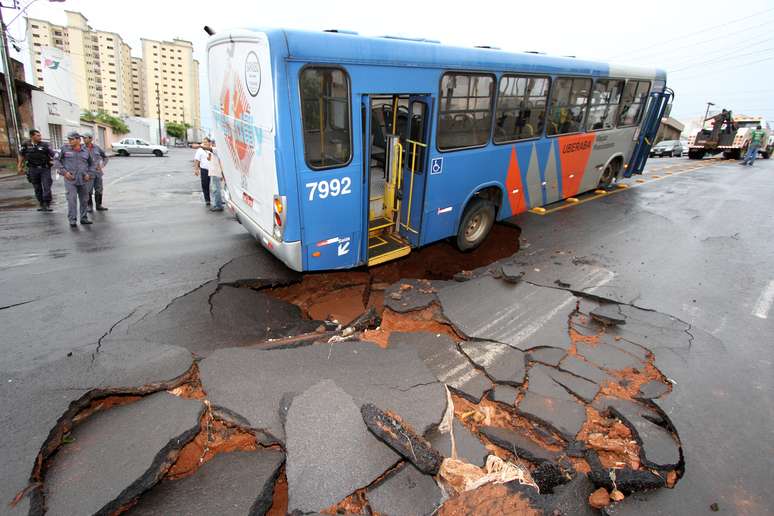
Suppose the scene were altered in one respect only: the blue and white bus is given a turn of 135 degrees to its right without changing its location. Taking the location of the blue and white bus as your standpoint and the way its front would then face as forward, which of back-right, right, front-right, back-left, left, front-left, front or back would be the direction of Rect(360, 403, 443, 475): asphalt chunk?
front

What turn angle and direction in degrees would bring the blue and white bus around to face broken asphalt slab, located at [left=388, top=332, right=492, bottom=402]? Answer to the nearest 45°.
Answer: approximately 90° to its right

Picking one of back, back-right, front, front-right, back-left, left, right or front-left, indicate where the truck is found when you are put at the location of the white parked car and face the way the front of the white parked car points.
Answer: front-right

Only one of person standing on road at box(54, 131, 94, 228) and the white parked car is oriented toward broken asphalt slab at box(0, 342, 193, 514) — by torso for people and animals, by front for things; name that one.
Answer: the person standing on road

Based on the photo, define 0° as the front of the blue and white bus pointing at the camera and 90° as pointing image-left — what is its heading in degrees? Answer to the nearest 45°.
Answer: approximately 225°

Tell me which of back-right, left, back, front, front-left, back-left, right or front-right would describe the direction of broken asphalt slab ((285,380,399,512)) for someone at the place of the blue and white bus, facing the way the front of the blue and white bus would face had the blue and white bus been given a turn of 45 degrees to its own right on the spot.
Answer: right

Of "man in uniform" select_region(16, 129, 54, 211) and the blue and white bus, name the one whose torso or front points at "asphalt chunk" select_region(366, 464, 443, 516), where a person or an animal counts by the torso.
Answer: the man in uniform

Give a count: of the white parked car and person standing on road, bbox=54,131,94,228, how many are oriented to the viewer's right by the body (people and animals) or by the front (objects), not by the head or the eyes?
1

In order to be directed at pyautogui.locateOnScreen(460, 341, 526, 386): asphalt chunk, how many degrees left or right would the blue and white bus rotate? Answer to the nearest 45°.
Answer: approximately 90° to its right

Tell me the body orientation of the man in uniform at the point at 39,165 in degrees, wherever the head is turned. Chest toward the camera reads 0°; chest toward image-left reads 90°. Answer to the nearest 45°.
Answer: approximately 0°

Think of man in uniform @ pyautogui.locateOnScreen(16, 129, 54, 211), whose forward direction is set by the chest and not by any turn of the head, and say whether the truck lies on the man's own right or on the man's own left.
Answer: on the man's own left

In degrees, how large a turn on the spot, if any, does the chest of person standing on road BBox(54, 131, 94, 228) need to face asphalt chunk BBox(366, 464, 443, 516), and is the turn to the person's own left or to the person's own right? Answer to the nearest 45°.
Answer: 0° — they already face it

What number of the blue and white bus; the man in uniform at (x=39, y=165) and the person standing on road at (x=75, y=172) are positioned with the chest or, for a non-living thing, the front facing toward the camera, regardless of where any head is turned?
2

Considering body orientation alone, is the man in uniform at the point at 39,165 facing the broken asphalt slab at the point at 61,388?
yes

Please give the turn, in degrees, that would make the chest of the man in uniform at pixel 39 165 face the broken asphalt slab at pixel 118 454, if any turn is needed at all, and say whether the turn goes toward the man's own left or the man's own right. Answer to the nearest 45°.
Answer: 0° — they already face it
